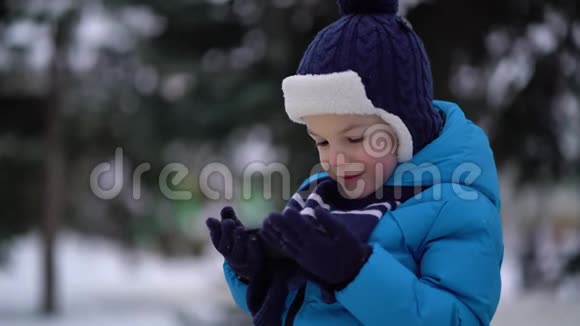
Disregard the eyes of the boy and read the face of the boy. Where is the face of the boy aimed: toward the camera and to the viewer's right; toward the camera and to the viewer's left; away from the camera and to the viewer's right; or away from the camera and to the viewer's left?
toward the camera and to the viewer's left

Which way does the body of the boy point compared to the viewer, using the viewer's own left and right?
facing the viewer and to the left of the viewer
